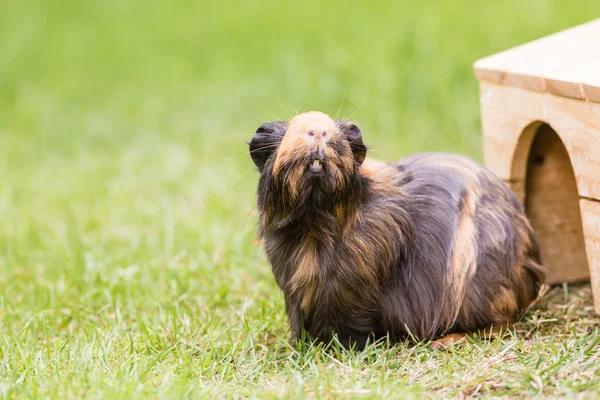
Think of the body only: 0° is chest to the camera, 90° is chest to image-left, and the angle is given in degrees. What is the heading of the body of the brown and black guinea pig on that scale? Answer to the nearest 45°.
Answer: approximately 45°
